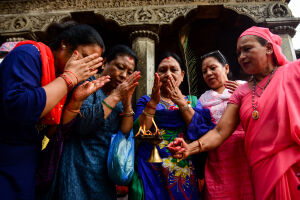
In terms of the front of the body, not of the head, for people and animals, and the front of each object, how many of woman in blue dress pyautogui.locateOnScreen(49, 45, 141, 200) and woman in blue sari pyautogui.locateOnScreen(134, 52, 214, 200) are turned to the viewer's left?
0

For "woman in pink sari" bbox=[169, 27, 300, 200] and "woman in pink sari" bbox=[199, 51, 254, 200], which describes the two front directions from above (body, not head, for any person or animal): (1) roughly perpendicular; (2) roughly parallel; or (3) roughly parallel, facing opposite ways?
roughly parallel

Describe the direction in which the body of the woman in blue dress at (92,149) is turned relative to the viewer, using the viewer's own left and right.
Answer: facing the viewer and to the right of the viewer

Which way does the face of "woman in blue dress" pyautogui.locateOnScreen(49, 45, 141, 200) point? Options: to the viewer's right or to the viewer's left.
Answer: to the viewer's right

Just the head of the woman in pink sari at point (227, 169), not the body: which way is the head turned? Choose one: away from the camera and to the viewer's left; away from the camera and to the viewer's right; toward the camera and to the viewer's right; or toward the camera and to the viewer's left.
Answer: toward the camera and to the viewer's left

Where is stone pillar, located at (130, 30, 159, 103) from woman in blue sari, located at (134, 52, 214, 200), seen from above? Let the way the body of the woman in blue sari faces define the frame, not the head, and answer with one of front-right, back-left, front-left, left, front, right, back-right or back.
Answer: back

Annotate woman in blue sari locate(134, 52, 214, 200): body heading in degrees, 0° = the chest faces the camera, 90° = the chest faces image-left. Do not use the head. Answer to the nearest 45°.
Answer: approximately 0°

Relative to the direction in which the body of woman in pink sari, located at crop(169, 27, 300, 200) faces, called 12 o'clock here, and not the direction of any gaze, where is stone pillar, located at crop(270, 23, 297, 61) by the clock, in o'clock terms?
The stone pillar is roughly at 5 o'clock from the woman in pink sari.

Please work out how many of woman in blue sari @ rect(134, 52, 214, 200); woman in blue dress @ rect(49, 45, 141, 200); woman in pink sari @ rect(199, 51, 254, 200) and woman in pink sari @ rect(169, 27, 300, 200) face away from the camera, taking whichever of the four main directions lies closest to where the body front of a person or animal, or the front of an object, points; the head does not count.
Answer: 0

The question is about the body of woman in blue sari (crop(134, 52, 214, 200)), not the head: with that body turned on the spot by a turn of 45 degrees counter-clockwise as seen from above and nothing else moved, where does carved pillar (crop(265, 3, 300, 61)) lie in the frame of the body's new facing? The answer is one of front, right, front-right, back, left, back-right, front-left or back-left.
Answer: left

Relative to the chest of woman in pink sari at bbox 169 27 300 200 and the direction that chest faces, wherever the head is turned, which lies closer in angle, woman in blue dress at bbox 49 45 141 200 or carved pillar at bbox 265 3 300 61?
the woman in blue dress

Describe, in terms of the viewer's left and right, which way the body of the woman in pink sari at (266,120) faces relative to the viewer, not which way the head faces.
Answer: facing the viewer and to the left of the viewer

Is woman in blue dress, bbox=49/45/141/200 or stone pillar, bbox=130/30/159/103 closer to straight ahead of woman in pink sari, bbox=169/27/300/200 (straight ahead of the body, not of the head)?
the woman in blue dress

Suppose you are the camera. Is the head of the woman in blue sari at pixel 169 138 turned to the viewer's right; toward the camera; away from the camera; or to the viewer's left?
toward the camera
